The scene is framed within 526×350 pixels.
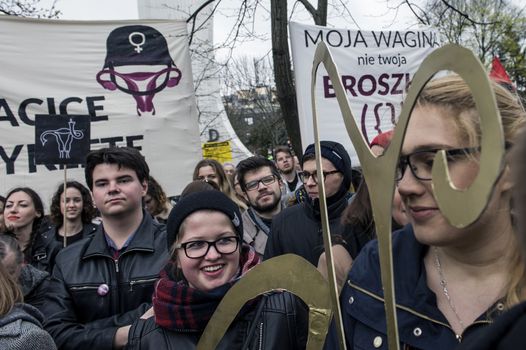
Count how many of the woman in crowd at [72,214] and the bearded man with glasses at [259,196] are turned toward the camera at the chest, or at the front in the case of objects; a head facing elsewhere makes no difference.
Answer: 2

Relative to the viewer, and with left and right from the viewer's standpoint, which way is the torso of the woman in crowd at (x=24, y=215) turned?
facing the viewer and to the left of the viewer

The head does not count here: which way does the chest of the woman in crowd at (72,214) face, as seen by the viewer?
toward the camera

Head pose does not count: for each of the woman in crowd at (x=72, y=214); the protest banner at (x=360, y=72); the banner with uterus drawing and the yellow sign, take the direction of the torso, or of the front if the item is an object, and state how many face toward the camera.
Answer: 4

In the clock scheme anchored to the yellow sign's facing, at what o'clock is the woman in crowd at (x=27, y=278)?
The woman in crowd is roughly at 12 o'clock from the yellow sign.

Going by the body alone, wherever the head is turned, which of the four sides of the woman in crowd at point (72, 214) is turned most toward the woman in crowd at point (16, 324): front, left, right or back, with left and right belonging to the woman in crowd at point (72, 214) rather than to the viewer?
front

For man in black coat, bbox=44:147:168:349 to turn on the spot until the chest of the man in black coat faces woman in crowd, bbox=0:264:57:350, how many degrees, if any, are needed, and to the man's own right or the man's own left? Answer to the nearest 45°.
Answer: approximately 45° to the man's own right

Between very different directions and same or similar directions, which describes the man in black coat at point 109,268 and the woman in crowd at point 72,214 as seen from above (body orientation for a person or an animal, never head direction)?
same or similar directions

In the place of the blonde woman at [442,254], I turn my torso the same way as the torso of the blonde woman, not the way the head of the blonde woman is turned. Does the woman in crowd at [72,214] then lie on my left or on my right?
on my right

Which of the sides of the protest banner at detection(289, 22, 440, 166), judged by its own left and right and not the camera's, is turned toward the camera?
front

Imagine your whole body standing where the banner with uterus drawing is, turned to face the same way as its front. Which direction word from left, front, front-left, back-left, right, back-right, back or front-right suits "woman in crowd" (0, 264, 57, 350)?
front

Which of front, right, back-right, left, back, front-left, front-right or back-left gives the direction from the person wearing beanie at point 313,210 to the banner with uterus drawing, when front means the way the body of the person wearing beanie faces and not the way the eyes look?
right

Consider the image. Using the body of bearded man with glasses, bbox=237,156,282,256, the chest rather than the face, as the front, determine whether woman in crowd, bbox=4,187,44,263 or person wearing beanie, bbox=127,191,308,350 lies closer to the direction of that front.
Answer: the person wearing beanie

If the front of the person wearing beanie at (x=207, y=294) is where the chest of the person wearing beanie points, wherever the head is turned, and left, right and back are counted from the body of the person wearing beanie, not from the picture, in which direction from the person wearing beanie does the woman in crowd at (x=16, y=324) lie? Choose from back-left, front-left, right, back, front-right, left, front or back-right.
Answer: right

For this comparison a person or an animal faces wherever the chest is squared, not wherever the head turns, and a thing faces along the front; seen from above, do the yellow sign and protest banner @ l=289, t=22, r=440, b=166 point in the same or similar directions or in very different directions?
same or similar directions

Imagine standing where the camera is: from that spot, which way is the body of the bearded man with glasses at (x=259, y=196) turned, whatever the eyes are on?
toward the camera

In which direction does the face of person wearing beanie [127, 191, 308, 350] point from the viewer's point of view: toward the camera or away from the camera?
toward the camera

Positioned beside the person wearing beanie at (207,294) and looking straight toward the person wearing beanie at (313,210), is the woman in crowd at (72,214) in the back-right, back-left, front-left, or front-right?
front-left

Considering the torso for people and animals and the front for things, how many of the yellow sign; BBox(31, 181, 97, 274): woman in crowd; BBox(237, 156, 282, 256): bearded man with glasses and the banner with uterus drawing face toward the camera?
4

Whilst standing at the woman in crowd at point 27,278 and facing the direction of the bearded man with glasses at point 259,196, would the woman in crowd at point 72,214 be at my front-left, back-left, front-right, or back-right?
front-left

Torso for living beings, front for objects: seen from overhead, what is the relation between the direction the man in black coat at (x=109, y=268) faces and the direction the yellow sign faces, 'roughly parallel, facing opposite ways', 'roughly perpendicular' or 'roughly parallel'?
roughly parallel
